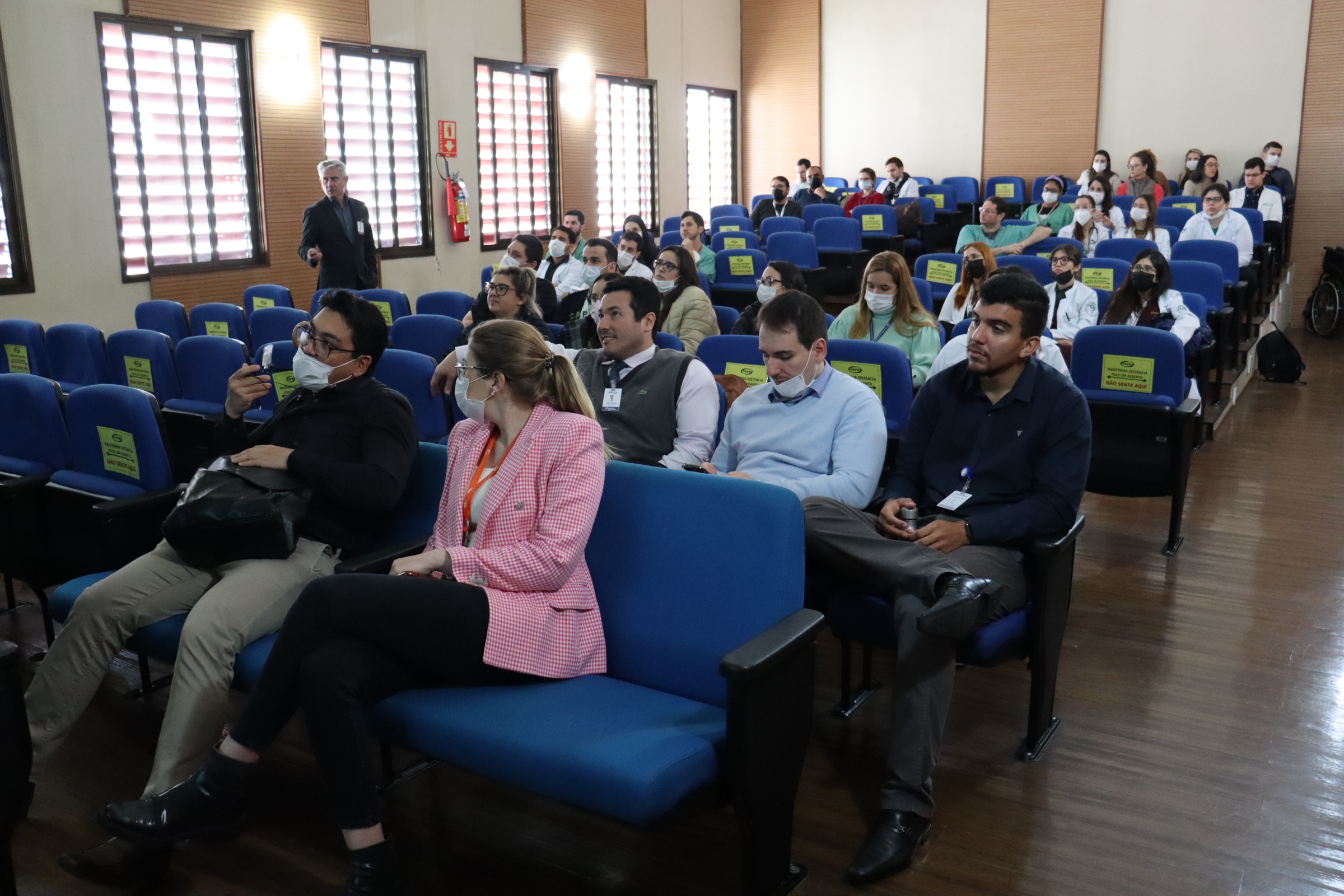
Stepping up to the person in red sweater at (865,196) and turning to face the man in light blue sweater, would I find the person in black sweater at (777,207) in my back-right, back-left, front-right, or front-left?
front-right

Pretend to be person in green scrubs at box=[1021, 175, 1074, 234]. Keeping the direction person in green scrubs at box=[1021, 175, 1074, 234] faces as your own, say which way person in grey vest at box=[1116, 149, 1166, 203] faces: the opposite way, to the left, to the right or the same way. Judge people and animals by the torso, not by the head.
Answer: the same way

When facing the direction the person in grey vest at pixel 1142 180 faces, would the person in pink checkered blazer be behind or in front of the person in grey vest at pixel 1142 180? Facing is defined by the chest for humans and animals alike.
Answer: in front

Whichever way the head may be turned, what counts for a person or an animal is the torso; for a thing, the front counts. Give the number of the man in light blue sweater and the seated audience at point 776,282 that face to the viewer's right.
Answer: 0

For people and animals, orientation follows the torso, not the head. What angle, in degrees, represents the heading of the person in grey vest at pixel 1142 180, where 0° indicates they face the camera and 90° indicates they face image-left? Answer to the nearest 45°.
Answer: approximately 45°

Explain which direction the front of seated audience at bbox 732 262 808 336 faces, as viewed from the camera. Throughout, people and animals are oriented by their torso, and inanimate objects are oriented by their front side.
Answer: facing the viewer and to the left of the viewer

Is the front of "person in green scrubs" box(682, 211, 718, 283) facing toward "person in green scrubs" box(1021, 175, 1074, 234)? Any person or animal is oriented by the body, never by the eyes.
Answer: no

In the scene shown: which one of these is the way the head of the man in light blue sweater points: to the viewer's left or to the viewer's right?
to the viewer's left

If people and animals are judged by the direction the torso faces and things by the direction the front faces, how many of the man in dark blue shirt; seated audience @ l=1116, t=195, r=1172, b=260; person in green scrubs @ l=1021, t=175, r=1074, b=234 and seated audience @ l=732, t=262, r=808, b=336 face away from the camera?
0

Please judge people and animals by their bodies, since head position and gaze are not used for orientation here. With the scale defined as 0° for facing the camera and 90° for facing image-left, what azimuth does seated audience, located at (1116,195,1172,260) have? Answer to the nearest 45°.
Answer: approximately 45°

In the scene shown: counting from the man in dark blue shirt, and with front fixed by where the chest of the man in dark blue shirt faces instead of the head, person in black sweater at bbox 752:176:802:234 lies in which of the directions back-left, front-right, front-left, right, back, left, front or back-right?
back-right

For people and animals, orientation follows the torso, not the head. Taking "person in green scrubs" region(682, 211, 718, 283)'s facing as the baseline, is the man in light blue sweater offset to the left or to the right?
on their left

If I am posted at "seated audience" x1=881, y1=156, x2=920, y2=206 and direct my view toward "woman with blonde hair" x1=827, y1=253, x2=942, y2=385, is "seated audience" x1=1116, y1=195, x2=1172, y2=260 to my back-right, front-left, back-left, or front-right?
front-left

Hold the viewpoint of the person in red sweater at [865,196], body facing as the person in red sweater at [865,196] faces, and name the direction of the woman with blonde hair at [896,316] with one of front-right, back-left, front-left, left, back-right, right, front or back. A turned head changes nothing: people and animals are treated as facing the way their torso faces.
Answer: front-left

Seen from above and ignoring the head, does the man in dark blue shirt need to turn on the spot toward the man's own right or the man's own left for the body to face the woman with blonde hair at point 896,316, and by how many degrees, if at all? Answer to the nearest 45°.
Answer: approximately 135° to the man's own right

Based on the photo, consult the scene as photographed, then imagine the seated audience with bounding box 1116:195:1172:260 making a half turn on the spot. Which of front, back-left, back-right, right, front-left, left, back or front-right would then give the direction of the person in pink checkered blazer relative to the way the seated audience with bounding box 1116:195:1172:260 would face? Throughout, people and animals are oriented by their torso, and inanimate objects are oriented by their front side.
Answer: back-right

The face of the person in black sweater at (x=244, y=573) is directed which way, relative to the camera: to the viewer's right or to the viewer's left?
to the viewer's left

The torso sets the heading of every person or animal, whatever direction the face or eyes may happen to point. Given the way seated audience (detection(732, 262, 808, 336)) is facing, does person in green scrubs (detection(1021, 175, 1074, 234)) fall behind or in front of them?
behind
